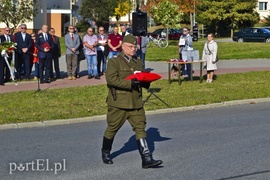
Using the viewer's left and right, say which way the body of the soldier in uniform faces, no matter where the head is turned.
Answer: facing the viewer and to the right of the viewer

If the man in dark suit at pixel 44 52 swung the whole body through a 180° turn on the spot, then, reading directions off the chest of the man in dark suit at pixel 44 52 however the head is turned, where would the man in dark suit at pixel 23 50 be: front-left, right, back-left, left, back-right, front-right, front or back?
front-left

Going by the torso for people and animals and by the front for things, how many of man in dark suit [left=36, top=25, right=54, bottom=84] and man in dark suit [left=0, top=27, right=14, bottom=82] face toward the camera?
2

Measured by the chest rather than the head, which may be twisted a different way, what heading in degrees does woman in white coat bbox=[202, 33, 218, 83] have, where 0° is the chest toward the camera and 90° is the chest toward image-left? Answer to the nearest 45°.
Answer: approximately 45°

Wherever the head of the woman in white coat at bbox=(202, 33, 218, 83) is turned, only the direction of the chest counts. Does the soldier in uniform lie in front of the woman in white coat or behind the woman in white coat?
in front

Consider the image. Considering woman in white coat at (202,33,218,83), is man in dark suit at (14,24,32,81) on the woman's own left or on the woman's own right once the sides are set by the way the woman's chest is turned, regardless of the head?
on the woman's own right

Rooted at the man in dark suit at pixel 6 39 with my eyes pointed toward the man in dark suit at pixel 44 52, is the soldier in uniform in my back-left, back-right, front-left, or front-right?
front-right

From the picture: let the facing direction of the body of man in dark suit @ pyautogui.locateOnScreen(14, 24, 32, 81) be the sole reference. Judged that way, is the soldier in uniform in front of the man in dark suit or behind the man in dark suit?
in front

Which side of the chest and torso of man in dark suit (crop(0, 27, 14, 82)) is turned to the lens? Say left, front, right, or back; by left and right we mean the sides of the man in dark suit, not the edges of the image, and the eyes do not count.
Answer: front

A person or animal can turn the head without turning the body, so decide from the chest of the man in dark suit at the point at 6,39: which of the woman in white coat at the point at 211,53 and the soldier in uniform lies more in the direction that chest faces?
the soldier in uniform
